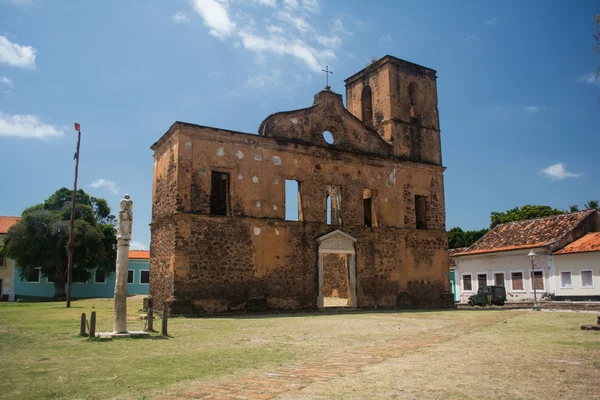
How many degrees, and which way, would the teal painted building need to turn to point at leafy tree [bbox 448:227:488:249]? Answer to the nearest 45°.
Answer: approximately 90° to its left

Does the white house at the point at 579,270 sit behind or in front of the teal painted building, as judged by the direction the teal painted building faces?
in front

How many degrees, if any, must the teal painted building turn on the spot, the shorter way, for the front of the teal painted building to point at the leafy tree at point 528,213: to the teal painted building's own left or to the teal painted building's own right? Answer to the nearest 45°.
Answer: approximately 90° to the teal painted building's own left

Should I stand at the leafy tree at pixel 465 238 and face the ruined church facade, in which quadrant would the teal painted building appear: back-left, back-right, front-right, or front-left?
front-right

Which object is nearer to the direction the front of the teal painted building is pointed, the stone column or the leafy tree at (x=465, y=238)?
the stone column

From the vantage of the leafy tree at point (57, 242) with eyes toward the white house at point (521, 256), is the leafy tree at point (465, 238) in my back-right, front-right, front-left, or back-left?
front-left

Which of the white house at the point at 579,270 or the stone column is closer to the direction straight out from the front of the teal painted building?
the stone column

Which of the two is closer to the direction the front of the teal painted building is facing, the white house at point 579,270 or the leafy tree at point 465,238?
the white house

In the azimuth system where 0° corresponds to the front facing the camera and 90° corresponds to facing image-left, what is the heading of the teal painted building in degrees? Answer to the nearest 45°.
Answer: approximately 0°

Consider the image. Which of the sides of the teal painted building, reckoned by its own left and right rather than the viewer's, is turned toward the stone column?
front

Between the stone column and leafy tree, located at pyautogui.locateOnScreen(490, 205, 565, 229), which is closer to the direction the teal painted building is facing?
the stone column
